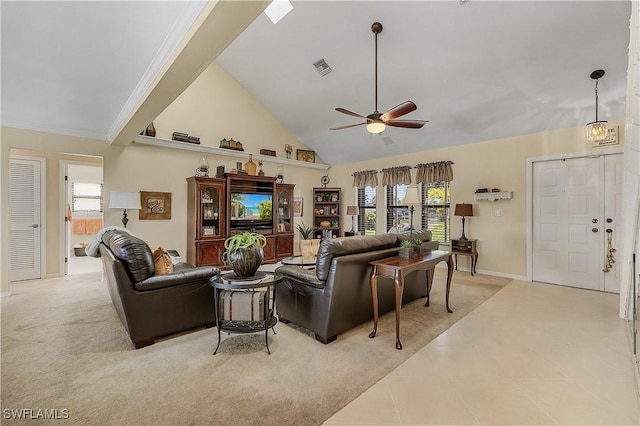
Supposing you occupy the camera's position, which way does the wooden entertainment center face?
facing the viewer and to the right of the viewer

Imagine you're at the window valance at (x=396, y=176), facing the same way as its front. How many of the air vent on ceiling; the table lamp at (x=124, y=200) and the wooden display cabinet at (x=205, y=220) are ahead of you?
3

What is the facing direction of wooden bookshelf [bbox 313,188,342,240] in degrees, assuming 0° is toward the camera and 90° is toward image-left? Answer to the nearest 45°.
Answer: approximately 0°

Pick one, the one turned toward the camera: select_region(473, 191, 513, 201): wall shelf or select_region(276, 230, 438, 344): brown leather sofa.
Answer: the wall shelf

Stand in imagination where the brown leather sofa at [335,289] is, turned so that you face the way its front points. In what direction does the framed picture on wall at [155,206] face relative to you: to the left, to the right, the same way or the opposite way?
the opposite way

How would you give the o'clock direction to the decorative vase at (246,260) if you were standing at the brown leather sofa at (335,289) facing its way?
The decorative vase is roughly at 10 o'clock from the brown leather sofa.

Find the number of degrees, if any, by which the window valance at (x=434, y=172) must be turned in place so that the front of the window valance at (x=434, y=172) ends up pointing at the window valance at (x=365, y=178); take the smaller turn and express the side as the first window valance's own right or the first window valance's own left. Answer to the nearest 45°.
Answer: approximately 45° to the first window valance's own right

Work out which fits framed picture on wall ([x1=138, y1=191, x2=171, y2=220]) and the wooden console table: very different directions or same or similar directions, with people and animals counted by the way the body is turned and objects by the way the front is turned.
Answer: same or similar directions

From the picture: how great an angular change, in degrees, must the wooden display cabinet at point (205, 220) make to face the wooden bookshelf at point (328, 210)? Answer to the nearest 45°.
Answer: approximately 45° to its left

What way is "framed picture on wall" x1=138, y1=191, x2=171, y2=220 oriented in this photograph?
toward the camera

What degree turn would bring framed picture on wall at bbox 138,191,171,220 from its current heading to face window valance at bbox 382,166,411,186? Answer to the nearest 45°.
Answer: approximately 90° to its left

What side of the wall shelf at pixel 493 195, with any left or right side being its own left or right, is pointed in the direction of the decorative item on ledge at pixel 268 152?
right

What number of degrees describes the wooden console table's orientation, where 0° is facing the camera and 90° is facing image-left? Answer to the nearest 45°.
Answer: approximately 315°

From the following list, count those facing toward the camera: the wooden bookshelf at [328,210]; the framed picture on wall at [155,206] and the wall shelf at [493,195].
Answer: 3

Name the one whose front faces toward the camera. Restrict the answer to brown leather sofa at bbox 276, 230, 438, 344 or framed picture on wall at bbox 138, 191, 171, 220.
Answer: the framed picture on wall

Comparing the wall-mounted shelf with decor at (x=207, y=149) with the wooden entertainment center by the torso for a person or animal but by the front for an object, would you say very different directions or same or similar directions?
same or similar directions

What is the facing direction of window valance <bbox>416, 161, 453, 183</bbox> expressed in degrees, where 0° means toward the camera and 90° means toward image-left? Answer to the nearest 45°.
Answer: approximately 45°

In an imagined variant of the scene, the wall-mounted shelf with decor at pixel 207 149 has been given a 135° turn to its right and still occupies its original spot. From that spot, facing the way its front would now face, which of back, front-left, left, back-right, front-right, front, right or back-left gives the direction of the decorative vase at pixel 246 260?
left

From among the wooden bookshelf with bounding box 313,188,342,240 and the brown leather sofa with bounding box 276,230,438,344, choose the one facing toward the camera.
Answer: the wooden bookshelf

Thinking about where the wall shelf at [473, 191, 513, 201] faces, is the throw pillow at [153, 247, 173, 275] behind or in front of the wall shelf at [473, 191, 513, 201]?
in front

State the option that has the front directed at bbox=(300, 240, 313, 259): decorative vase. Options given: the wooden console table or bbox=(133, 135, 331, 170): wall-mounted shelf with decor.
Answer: the wall-mounted shelf with decor
